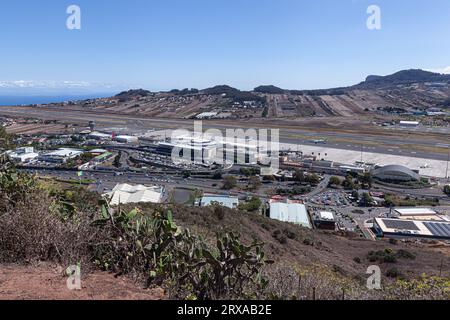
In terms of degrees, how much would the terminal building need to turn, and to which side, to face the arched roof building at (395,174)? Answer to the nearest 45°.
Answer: approximately 45° to its left

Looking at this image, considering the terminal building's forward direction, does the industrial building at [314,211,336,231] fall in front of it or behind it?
in front

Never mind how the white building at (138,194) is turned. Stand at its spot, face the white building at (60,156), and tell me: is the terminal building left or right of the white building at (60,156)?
right

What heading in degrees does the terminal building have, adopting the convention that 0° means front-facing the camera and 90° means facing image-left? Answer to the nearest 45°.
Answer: approximately 0°

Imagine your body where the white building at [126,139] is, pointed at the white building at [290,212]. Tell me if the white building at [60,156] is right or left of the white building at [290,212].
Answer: right

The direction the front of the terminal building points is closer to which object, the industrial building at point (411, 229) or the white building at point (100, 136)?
the industrial building

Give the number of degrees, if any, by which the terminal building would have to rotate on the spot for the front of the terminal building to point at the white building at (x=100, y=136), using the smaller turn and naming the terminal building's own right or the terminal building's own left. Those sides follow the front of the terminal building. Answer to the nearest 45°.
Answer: approximately 135° to the terminal building's own right

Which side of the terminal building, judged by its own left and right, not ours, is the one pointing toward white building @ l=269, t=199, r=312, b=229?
front

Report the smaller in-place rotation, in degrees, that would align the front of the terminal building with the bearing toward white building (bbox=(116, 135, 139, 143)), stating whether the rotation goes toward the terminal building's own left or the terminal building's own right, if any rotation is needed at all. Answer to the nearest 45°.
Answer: approximately 135° to the terminal building's own right

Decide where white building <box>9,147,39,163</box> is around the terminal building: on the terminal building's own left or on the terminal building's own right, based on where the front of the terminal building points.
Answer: on the terminal building's own right

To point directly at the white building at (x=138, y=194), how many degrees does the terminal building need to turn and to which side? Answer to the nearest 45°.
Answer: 0° — it already faces it
